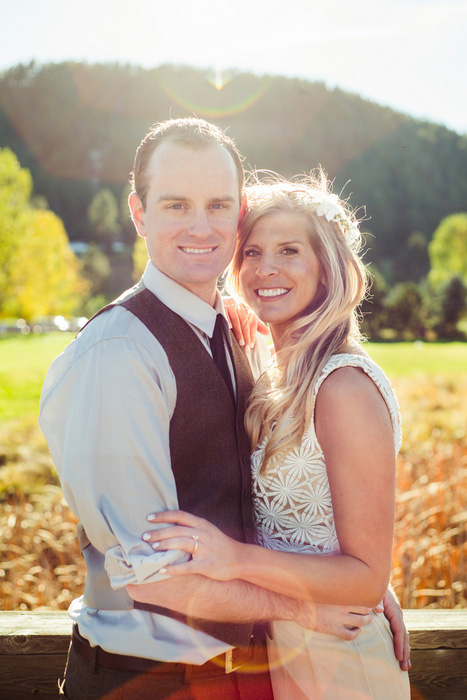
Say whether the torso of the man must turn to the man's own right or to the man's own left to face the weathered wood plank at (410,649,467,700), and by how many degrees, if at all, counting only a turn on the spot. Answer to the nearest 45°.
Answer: approximately 45° to the man's own left

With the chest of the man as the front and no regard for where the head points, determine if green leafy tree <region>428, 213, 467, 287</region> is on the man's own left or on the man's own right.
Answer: on the man's own left

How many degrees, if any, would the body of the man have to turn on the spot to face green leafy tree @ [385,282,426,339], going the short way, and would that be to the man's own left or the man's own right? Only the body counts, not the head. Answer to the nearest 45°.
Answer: approximately 135° to the man's own left

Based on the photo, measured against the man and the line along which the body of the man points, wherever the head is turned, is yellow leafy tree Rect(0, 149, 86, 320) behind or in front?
behind
